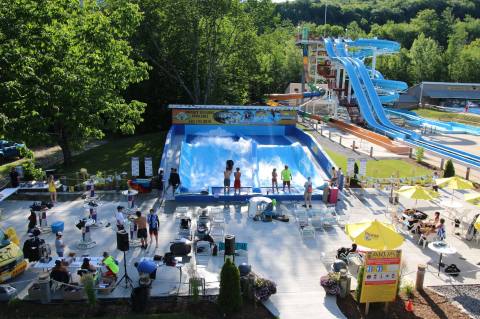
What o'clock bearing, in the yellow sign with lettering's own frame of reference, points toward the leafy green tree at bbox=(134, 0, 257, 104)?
The leafy green tree is roughly at 5 o'clock from the yellow sign with lettering.

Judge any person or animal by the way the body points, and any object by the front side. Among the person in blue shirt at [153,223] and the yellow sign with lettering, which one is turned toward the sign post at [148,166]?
the person in blue shirt

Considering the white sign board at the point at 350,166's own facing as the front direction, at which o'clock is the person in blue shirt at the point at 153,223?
The person in blue shirt is roughly at 1 o'clock from the white sign board.

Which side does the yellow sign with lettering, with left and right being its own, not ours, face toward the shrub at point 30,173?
right

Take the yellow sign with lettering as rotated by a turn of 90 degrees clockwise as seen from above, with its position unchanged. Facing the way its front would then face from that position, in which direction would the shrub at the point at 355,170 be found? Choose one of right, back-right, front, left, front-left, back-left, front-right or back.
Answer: right

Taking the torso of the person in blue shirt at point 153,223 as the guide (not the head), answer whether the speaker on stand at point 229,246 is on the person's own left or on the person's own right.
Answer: on the person's own right

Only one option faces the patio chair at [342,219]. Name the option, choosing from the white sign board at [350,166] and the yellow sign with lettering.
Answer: the white sign board

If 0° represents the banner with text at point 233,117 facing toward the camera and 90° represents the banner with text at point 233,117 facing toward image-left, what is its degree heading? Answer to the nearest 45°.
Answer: approximately 0°

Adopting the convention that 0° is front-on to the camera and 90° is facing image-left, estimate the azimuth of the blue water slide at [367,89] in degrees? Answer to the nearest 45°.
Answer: approximately 315°
